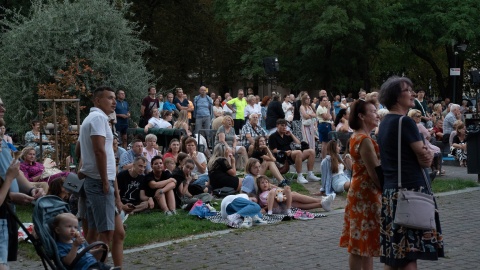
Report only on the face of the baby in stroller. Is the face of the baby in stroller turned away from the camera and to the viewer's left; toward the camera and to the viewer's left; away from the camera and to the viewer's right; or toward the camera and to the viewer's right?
toward the camera and to the viewer's right

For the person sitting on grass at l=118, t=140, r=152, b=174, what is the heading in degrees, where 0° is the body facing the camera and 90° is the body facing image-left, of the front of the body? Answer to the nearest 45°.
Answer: approximately 315°

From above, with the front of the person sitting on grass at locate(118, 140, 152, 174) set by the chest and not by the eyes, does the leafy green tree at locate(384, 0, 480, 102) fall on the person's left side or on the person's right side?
on the person's left side

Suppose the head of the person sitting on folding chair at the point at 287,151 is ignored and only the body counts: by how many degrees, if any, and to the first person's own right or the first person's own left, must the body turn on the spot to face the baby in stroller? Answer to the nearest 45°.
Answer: approximately 45° to the first person's own right

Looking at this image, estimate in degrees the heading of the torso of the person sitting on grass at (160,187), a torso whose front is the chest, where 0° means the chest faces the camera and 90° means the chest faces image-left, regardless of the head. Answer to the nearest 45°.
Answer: approximately 315°

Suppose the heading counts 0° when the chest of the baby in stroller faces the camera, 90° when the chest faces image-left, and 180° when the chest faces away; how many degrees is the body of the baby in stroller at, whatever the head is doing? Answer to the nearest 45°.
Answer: approximately 315°

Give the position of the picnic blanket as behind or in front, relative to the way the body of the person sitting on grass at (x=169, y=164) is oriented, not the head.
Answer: in front

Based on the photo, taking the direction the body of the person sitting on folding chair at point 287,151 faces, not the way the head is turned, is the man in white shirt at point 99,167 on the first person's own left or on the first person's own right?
on the first person's own right
